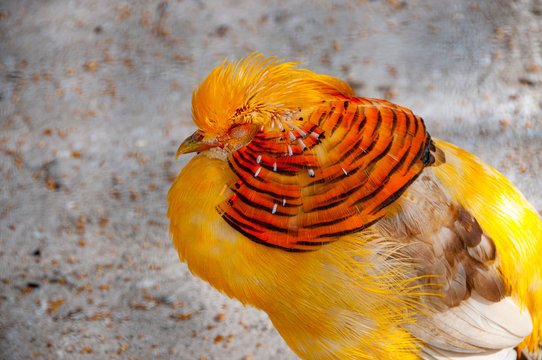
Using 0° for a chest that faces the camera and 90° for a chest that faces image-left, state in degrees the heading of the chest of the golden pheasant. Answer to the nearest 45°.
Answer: approximately 90°
